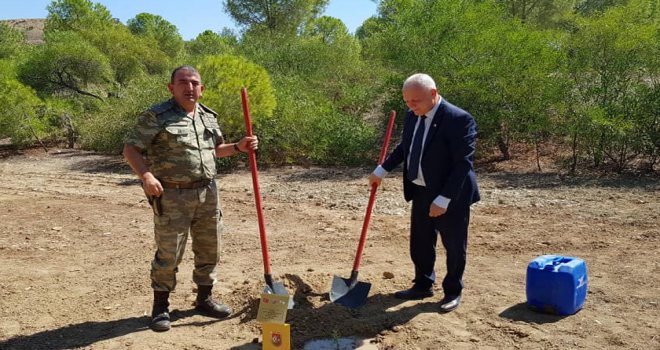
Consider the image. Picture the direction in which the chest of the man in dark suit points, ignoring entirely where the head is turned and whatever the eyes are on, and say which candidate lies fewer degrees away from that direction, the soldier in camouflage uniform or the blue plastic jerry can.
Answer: the soldier in camouflage uniform

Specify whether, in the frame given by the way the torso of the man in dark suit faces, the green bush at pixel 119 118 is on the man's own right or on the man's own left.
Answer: on the man's own right

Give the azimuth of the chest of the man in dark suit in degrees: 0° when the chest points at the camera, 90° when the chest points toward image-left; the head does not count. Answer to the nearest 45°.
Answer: approximately 45°

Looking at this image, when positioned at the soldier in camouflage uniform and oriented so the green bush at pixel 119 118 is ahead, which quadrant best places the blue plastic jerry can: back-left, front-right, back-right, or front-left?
back-right

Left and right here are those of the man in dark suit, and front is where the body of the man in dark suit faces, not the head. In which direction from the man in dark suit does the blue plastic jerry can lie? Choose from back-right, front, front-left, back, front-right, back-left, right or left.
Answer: back-left

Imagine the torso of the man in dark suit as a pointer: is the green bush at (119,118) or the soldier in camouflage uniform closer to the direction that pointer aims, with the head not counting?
the soldier in camouflage uniform

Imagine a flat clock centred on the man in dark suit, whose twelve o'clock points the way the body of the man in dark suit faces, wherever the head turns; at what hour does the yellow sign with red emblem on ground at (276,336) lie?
The yellow sign with red emblem on ground is roughly at 12 o'clock from the man in dark suit.
